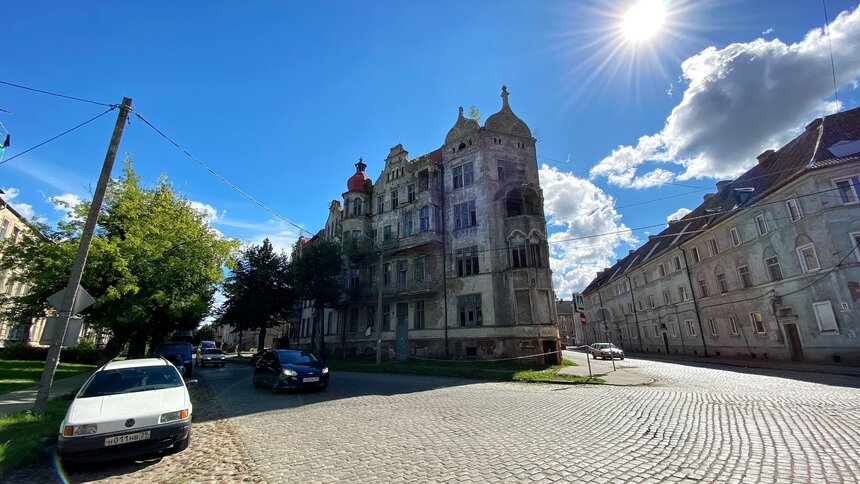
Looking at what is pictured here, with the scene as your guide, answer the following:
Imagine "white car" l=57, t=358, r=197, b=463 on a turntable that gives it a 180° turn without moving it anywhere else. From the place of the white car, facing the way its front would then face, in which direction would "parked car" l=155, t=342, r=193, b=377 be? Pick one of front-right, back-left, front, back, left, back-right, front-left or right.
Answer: front

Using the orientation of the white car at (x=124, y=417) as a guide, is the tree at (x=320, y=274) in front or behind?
behind

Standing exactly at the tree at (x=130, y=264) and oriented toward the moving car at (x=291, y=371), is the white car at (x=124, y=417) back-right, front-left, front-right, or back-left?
front-right

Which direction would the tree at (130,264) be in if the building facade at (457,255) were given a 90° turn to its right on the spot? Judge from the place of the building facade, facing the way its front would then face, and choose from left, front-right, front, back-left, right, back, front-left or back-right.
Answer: left

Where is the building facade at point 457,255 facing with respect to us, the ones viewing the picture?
facing the viewer and to the left of the viewer

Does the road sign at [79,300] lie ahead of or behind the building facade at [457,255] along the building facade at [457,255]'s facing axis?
ahead

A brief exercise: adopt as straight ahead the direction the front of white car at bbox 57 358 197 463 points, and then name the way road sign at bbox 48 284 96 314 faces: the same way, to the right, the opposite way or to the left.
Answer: the opposite way

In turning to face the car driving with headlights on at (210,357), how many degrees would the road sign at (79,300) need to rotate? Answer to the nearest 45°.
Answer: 0° — it already faces it

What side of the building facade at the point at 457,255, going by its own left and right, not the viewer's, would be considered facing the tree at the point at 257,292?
right

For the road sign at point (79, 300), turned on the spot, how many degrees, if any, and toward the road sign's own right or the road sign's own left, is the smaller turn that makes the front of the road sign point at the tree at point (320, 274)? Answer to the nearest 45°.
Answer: approximately 45° to the road sign's own right

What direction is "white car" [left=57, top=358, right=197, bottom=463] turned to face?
toward the camera

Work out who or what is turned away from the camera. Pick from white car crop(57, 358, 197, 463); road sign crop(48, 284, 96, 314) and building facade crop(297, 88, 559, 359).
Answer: the road sign

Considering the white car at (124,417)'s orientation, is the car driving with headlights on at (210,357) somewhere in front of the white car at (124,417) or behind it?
behind

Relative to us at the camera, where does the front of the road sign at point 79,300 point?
facing away from the viewer

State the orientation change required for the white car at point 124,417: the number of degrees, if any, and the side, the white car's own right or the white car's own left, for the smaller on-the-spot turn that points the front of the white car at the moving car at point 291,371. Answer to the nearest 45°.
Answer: approximately 135° to the white car's own left
